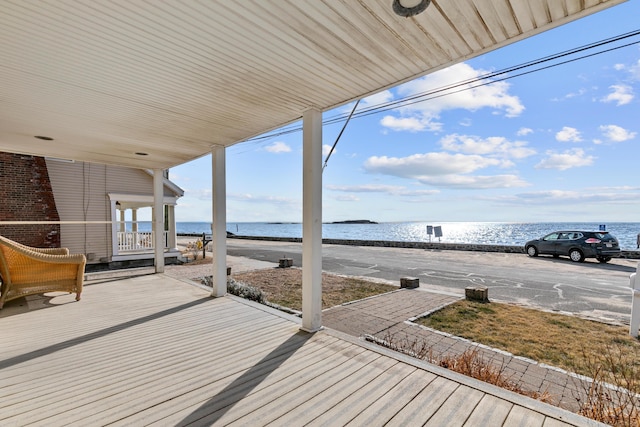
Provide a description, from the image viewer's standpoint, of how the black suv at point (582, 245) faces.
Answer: facing away from the viewer and to the left of the viewer

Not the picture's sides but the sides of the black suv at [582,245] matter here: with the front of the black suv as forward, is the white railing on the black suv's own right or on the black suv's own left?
on the black suv's own left

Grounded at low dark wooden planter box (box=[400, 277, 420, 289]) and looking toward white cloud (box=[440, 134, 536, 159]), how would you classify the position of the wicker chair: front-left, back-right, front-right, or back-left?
back-left

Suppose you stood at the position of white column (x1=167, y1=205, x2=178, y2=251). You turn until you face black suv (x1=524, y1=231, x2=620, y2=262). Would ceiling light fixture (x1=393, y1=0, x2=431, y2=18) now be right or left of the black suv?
right

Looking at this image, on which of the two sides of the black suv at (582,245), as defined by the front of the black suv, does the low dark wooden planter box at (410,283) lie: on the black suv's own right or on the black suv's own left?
on the black suv's own left

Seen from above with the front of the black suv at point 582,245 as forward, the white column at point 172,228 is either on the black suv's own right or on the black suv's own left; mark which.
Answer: on the black suv's own left

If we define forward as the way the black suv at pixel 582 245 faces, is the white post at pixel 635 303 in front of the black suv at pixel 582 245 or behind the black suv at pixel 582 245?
behind
